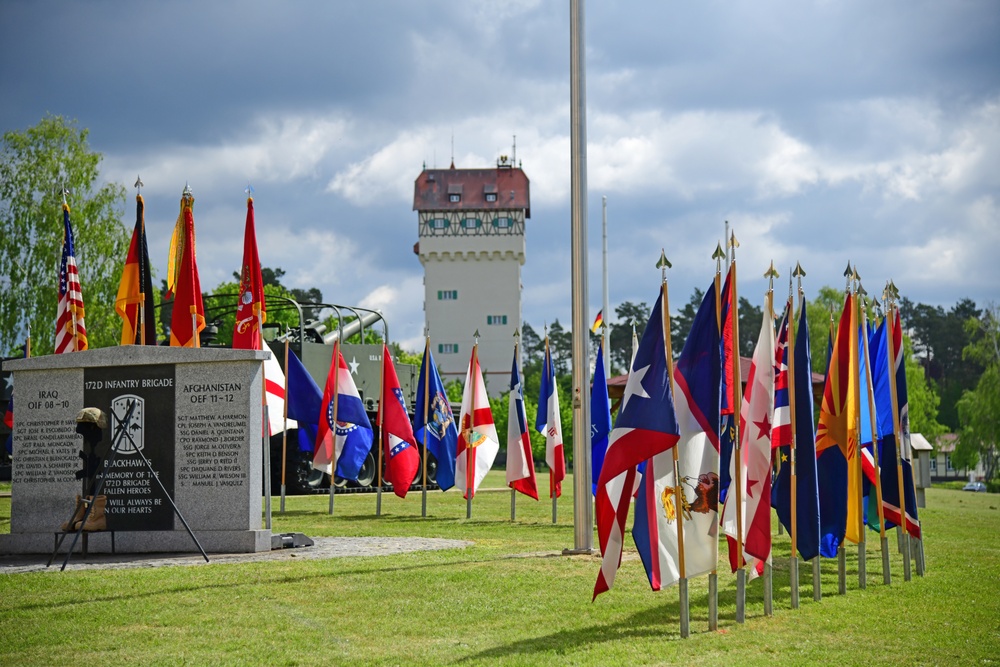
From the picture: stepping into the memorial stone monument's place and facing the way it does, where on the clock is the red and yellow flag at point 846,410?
The red and yellow flag is roughly at 10 o'clock from the memorial stone monument.

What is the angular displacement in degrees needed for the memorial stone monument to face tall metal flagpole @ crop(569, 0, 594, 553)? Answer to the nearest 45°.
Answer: approximately 90° to its left

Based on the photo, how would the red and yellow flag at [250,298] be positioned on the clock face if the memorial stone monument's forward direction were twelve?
The red and yellow flag is roughly at 7 o'clock from the memorial stone monument.

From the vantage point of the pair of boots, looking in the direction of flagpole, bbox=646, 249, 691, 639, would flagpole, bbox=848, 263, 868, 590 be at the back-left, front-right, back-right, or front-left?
front-left

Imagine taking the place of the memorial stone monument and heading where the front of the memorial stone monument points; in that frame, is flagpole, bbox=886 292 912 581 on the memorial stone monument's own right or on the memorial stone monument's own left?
on the memorial stone monument's own left

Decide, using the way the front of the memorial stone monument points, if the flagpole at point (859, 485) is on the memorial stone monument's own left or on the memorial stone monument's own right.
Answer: on the memorial stone monument's own left

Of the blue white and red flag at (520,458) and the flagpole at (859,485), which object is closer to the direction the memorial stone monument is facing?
the flagpole

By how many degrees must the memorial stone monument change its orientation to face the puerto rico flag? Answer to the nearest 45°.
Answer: approximately 45° to its left

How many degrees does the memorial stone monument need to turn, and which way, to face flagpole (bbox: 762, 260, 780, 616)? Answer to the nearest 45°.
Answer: approximately 45° to its left

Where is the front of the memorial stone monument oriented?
toward the camera

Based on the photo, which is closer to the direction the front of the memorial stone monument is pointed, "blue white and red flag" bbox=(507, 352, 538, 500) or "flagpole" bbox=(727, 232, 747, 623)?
the flagpole

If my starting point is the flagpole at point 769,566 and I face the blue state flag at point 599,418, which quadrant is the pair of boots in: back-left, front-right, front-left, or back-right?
front-left
